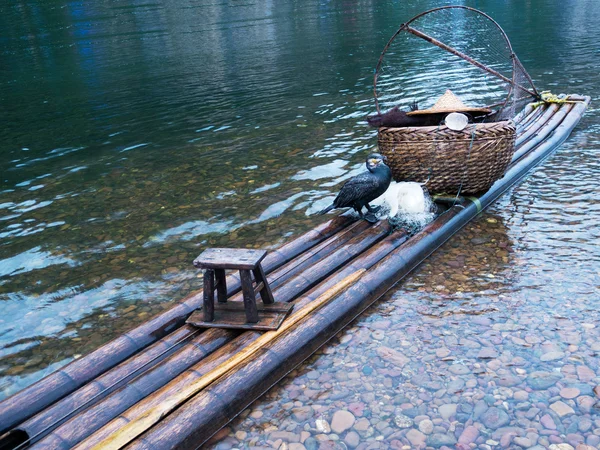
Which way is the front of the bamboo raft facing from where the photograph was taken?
facing away from the viewer and to the right of the viewer

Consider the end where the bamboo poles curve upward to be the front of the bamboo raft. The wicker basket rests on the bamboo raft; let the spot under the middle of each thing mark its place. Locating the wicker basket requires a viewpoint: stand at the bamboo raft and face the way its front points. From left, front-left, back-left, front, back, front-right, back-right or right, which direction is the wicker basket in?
front

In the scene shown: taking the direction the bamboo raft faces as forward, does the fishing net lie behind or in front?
in front

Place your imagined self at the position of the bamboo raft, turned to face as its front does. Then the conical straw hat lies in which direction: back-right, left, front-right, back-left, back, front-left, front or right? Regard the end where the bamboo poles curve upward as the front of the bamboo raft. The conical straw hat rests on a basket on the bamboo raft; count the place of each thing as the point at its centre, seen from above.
front
